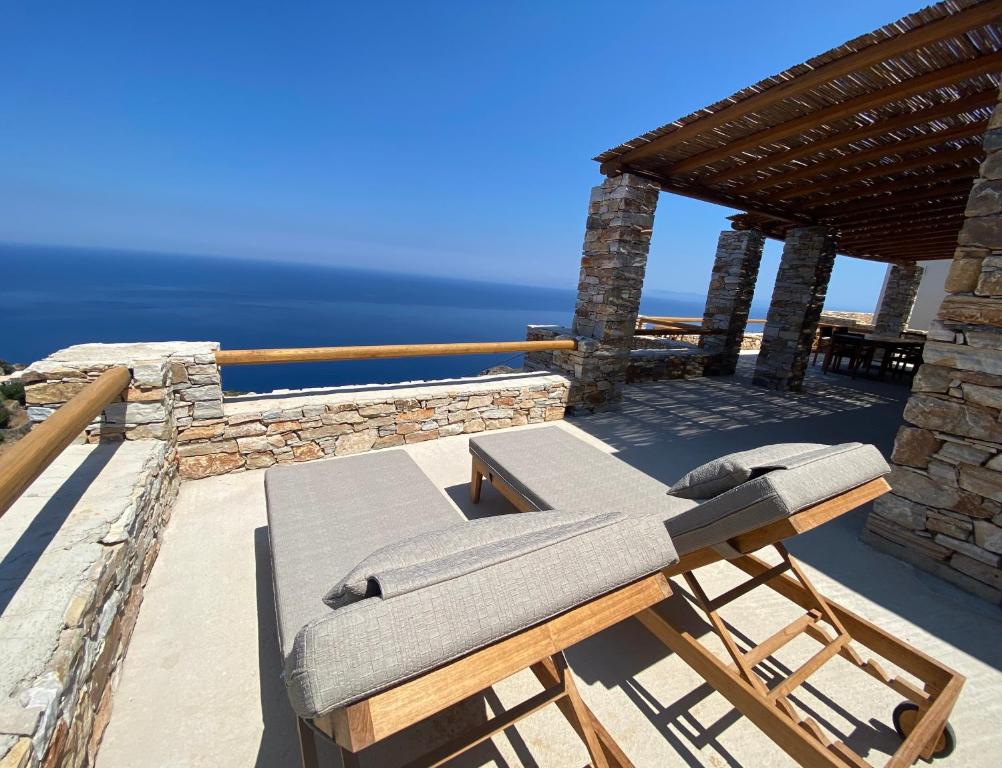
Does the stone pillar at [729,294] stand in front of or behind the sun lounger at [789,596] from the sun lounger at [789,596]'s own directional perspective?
in front

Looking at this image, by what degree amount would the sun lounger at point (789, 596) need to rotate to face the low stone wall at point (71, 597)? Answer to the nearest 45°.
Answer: approximately 90° to its left

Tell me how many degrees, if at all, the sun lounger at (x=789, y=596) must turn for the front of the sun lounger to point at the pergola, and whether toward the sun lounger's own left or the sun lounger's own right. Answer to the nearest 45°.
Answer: approximately 45° to the sun lounger's own right

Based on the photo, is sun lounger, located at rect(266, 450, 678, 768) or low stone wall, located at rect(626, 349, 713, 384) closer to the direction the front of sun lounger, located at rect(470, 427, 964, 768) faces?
the low stone wall

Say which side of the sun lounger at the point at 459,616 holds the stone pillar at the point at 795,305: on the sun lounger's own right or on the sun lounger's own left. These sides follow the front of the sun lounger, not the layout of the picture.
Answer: on the sun lounger's own right

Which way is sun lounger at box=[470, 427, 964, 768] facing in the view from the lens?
facing away from the viewer and to the left of the viewer

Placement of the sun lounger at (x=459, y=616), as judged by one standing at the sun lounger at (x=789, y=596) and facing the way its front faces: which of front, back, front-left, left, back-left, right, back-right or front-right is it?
left

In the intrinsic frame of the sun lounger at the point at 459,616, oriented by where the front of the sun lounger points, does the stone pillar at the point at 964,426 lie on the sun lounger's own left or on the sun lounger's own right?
on the sun lounger's own right

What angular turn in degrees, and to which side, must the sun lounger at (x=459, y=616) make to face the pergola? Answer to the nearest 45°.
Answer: approximately 90° to its right

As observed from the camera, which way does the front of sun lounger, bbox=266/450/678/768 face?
facing away from the viewer and to the left of the viewer

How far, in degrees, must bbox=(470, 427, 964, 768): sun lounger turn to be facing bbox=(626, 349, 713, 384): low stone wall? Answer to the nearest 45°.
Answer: approximately 45° to its right
